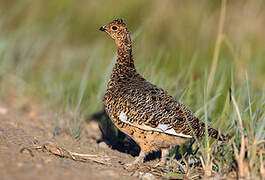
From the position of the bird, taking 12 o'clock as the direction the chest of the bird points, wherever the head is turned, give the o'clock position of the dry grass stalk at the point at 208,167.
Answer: The dry grass stalk is roughly at 7 o'clock from the bird.

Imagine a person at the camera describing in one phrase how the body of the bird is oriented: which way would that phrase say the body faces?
to the viewer's left
